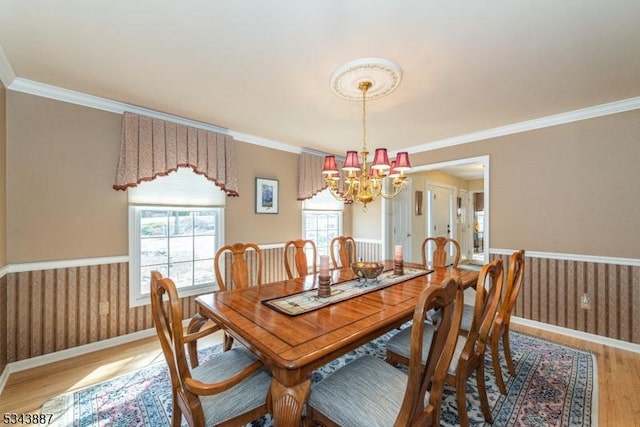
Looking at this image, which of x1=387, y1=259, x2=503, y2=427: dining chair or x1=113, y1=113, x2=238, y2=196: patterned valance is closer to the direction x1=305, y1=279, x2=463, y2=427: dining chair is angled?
the patterned valance

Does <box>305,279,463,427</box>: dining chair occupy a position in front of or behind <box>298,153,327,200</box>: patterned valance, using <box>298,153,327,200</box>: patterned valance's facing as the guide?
in front

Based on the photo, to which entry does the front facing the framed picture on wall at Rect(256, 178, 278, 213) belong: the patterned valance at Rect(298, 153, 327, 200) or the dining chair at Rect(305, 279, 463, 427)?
the dining chair

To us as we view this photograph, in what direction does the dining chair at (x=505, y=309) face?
facing to the left of the viewer

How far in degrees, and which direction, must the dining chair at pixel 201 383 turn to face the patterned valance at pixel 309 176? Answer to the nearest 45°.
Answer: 0° — it already faces it

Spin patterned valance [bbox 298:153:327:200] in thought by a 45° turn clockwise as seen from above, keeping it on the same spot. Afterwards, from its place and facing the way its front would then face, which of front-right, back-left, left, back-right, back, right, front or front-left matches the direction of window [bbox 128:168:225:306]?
front-right

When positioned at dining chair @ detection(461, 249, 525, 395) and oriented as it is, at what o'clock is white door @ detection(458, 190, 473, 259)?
The white door is roughly at 3 o'clock from the dining chair.

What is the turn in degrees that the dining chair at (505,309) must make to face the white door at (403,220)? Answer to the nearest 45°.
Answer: approximately 45° to its right

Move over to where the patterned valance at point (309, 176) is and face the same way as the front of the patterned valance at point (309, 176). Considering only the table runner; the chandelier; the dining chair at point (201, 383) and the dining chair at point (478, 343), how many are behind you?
0

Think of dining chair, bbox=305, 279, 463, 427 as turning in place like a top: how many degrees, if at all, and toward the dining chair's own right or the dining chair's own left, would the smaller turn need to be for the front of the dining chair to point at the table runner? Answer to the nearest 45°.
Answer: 0° — it already faces it

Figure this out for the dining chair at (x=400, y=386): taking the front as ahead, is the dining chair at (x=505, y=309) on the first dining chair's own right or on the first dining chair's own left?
on the first dining chair's own right

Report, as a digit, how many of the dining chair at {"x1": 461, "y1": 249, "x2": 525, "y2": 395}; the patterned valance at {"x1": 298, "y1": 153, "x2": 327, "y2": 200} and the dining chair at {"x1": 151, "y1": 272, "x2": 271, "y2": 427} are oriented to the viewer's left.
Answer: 1

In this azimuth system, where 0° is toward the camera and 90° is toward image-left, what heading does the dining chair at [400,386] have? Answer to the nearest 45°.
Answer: approximately 135°

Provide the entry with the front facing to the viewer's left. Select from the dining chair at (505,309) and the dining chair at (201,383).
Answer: the dining chair at (505,309)

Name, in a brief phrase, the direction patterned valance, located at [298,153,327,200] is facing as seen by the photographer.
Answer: facing the viewer and to the right of the viewer

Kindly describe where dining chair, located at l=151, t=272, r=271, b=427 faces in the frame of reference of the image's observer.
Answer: facing away from the viewer and to the right of the viewer

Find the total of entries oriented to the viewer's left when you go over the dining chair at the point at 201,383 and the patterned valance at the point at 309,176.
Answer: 0

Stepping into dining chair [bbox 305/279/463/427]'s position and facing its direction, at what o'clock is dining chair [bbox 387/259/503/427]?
dining chair [bbox 387/259/503/427] is roughly at 3 o'clock from dining chair [bbox 305/279/463/427].

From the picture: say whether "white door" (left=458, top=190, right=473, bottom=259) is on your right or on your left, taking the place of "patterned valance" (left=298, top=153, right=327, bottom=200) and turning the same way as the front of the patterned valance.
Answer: on your left
